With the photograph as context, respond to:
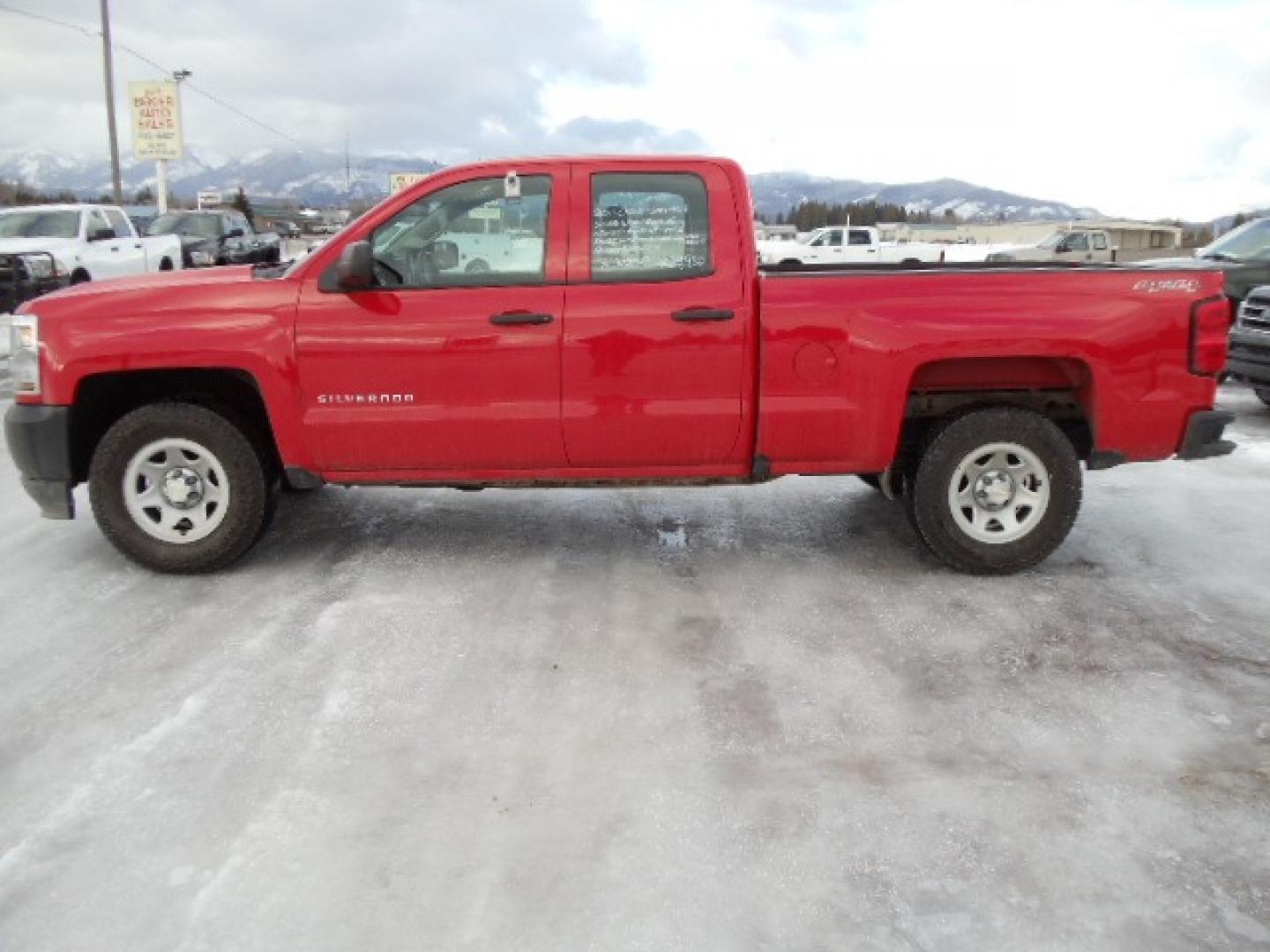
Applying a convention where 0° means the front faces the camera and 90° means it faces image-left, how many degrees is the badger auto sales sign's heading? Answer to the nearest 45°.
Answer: approximately 0°

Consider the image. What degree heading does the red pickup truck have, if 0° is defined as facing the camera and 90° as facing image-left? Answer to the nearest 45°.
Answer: approximately 90°

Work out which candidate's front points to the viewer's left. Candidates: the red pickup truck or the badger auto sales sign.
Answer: the red pickup truck

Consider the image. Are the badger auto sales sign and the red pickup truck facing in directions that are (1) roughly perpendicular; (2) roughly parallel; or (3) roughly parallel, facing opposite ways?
roughly perpendicular

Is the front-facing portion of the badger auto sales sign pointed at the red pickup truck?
yes

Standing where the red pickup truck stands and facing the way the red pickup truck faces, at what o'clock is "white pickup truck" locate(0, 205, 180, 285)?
The white pickup truck is roughly at 2 o'clock from the red pickup truck.

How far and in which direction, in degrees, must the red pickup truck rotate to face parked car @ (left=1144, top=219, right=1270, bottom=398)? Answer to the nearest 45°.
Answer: approximately 135° to its right

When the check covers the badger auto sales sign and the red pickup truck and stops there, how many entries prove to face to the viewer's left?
1
